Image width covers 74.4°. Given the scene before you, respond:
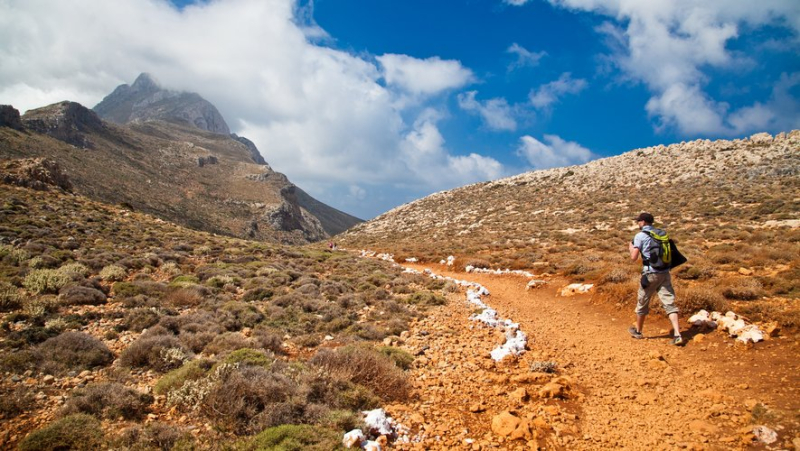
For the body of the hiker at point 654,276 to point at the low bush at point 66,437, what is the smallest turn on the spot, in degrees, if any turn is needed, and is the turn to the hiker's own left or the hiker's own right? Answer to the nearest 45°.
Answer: approximately 90° to the hiker's own left

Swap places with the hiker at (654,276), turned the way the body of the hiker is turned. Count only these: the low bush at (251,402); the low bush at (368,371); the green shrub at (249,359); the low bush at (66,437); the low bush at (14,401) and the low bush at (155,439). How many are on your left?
6

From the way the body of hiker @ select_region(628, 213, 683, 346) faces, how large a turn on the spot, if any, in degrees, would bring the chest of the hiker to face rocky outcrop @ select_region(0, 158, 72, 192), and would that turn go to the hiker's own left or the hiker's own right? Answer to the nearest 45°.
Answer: approximately 45° to the hiker's own left

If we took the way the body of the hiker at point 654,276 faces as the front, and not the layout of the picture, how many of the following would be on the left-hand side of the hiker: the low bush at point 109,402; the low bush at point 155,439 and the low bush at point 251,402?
3

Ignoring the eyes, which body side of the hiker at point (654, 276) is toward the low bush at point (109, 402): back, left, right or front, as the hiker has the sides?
left

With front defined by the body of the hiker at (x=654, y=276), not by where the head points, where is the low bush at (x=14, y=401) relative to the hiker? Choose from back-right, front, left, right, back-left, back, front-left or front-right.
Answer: left
